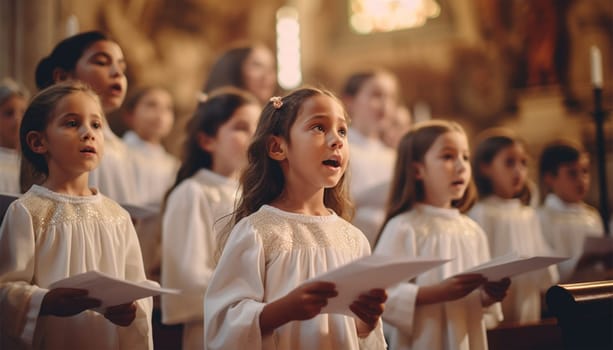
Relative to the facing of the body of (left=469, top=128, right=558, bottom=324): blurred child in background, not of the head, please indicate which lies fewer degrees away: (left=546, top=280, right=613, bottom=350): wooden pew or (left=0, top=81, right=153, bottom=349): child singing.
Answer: the wooden pew

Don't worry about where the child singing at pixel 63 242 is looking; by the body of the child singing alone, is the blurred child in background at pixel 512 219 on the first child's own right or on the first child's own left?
on the first child's own left

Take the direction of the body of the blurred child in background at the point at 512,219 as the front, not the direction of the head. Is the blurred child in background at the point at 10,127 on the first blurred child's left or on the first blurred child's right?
on the first blurred child's right

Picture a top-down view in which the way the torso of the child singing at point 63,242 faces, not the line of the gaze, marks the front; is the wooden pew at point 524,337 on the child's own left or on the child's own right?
on the child's own left

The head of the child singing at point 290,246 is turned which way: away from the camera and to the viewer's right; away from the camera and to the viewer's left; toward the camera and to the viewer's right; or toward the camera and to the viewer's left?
toward the camera and to the viewer's right

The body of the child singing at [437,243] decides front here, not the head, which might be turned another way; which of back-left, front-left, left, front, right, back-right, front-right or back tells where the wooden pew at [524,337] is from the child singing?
left

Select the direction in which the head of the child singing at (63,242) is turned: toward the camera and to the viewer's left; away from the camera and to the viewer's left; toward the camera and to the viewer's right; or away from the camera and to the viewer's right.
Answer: toward the camera and to the viewer's right

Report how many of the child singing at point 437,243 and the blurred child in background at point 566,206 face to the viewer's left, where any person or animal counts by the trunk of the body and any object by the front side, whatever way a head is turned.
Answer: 0

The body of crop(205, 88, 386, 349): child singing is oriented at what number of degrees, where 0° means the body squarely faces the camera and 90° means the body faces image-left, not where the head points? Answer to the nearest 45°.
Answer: approximately 315°
